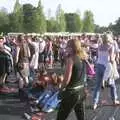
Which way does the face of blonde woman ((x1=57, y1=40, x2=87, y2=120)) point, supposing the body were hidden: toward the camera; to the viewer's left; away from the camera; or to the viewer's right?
away from the camera

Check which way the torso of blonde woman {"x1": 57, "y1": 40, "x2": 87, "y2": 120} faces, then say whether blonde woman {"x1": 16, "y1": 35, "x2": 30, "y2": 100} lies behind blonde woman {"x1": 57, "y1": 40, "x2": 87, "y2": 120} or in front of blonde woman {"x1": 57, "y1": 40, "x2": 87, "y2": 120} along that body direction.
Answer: in front

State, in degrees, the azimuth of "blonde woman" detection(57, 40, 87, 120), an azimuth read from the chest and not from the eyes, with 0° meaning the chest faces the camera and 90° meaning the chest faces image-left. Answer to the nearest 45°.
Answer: approximately 135°
